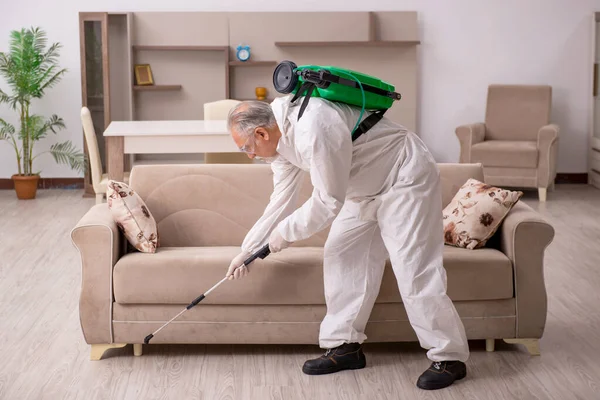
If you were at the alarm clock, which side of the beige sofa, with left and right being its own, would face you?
back

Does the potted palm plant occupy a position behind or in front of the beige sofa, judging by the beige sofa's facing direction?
behind

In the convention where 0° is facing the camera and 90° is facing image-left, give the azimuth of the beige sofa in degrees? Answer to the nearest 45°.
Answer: approximately 0°

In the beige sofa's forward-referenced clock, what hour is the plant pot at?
The plant pot is roughly at 5 o'clock from the beige sofa.

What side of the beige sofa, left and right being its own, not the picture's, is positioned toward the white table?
back
